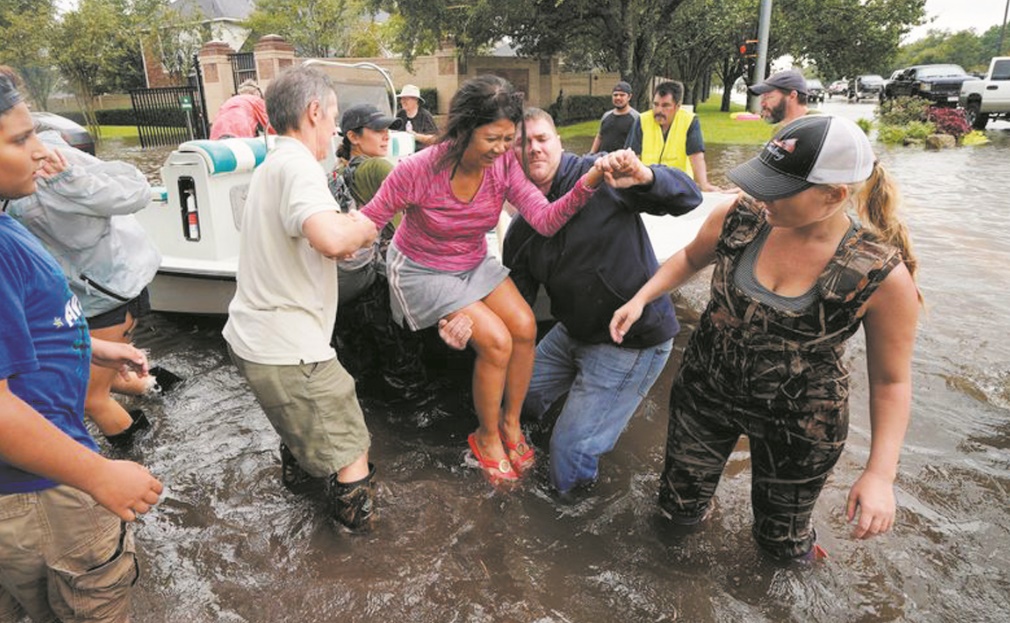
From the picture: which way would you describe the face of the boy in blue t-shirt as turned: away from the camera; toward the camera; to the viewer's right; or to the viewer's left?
to the viewer's right

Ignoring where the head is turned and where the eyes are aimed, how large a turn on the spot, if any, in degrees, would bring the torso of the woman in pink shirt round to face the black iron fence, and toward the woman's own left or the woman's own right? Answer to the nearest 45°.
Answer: approximately 180°

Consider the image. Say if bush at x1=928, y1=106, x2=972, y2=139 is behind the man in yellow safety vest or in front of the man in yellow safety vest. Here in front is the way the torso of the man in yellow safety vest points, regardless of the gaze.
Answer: behind

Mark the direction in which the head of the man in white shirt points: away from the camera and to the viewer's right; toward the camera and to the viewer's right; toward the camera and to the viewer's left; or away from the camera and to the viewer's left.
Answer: away from the camera and to the viewer's right

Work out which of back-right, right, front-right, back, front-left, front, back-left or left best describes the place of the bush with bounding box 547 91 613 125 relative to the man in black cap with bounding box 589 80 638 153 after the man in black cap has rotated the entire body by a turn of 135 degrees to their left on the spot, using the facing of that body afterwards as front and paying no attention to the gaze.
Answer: front-left

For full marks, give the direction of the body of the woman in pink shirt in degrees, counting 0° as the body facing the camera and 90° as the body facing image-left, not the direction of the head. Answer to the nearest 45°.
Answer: approximately 315°

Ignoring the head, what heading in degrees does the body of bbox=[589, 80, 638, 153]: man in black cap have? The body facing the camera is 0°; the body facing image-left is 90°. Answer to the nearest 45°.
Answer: approximately 0°

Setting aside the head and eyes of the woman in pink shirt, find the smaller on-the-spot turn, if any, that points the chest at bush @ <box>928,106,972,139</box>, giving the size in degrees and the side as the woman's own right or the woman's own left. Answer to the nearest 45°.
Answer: approximately 90° to the woman's own left

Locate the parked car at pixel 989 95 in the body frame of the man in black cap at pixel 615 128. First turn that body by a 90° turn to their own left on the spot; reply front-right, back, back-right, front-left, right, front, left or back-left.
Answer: front-left

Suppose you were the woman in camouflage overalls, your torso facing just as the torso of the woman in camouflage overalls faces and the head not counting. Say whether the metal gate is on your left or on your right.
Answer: on your right

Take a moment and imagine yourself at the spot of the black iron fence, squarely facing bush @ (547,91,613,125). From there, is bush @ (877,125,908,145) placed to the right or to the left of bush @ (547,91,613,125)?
right
